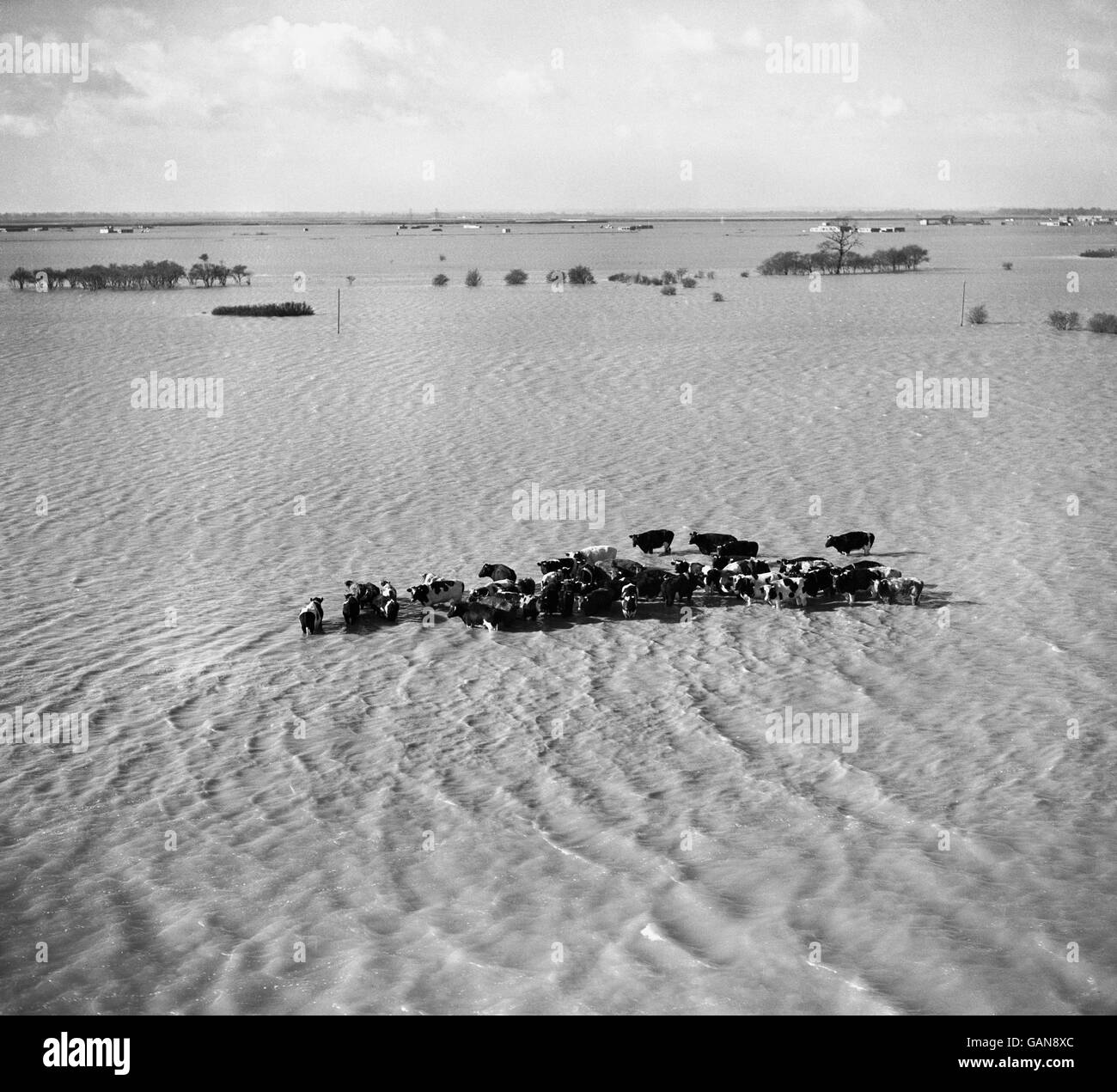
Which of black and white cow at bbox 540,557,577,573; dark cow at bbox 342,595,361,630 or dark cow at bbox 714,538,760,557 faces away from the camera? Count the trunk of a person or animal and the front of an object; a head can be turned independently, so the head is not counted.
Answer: dark cow at bbox 342,595,361,630

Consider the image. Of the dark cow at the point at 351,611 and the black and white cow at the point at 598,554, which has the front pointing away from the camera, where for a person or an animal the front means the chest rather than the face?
the dark cow

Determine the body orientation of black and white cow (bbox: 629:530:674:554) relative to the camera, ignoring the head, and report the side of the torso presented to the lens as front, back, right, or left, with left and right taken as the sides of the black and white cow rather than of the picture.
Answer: left

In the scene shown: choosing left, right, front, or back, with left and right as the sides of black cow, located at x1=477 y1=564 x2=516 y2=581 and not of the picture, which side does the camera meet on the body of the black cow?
left

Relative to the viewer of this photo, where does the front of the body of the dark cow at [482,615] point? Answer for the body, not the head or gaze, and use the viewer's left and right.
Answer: facing to the left of the viewer

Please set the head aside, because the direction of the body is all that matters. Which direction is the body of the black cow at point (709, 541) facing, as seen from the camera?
to the viewer's left

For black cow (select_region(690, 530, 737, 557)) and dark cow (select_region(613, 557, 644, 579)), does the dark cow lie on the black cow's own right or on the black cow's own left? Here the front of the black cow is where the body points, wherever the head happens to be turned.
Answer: on the black cow's own left

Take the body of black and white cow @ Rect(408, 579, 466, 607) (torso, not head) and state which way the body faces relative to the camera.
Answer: to the viewer's left
